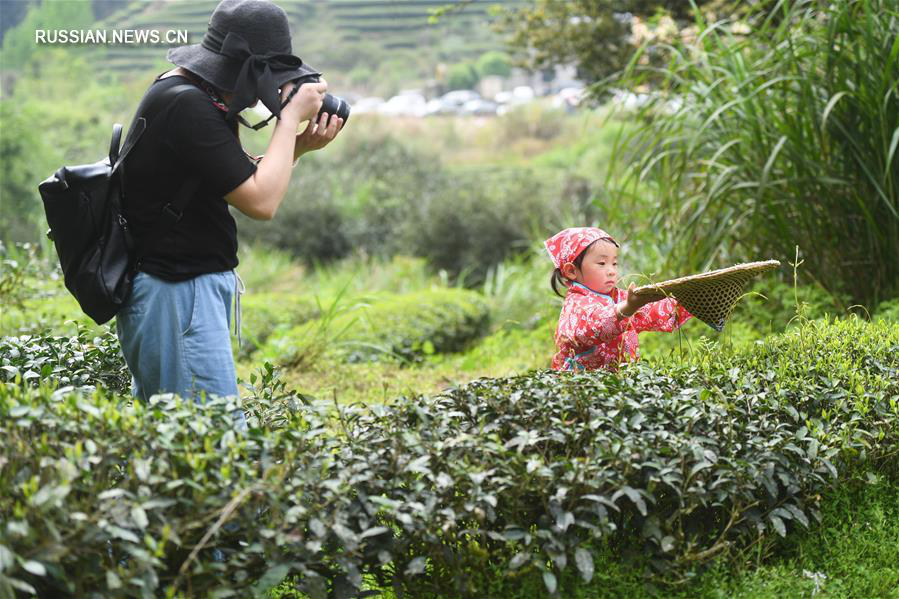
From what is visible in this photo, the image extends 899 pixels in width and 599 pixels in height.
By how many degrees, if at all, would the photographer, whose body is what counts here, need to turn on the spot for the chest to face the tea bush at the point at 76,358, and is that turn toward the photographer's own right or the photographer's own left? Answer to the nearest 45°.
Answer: approximately 135° to the photographer's own left

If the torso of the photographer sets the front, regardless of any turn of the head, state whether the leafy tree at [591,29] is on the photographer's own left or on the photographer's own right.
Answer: on the photographer's own left

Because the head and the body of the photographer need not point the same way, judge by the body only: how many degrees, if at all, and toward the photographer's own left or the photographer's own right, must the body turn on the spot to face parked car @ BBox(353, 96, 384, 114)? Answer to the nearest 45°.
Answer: approximately 90° to the photographer's own left

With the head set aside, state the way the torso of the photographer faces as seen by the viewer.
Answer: to the viewer's right

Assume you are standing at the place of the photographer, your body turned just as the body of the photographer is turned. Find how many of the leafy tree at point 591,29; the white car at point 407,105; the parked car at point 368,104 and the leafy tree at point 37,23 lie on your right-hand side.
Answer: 0

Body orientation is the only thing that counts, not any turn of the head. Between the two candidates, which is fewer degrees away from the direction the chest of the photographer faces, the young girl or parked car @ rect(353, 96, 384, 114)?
the young girl

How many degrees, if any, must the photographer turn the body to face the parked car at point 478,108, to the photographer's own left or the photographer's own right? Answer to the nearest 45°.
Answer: approximately 90° to the photographer's own left

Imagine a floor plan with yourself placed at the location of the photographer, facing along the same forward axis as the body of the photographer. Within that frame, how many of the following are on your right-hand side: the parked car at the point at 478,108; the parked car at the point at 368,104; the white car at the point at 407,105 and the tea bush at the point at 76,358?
0

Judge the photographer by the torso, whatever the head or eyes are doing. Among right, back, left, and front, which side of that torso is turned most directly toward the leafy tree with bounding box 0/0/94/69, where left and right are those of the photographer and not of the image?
left

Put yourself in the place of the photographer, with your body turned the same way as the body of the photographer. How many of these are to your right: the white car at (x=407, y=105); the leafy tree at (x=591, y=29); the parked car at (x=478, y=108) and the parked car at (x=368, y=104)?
0

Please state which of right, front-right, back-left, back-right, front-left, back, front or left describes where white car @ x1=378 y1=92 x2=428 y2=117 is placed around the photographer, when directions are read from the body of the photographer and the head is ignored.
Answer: left

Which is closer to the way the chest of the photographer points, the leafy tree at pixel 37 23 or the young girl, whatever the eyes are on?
the young girl

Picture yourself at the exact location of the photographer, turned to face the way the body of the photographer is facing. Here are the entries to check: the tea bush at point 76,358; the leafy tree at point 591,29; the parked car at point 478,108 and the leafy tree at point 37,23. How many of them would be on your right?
0
